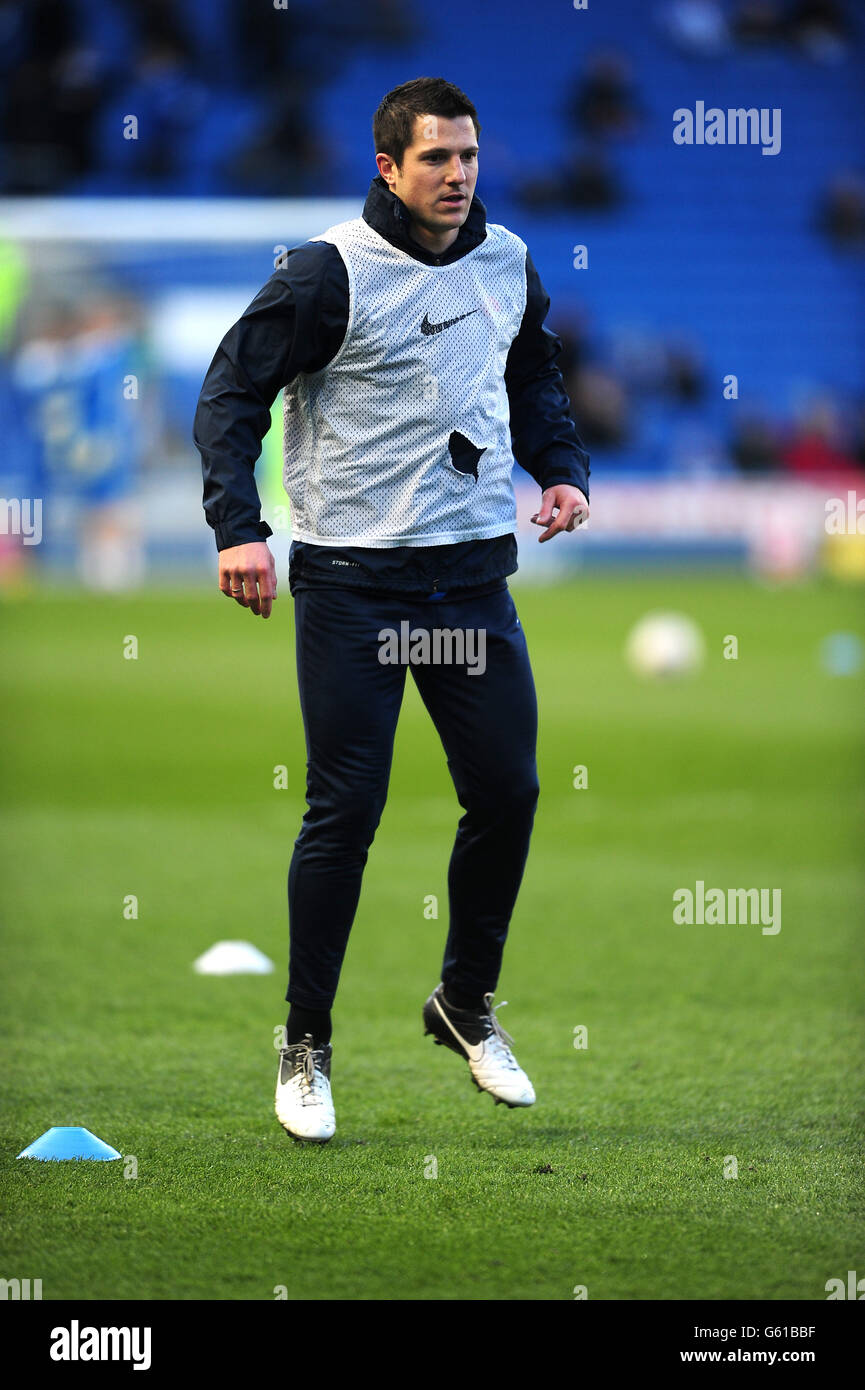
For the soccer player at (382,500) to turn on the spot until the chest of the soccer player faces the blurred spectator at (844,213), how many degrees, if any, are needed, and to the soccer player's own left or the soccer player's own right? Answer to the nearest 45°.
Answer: approximately 135° to the soccer player's own left

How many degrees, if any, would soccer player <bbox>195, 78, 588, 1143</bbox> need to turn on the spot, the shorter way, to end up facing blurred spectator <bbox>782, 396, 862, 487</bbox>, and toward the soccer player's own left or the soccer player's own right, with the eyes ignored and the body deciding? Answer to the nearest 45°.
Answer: approximately 135° to the soccer player's own left

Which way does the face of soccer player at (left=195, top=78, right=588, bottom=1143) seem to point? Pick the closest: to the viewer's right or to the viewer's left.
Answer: to the viewer's right

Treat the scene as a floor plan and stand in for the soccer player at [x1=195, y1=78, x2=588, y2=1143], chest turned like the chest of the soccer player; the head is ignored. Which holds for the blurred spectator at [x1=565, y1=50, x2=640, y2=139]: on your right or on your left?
on your left

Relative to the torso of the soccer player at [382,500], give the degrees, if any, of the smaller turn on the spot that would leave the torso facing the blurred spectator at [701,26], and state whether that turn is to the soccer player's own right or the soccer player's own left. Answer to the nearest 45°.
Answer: approximately 135° to the soccer player's own left

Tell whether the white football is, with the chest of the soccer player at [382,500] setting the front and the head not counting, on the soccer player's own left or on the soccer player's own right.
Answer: on the soccer player's own left

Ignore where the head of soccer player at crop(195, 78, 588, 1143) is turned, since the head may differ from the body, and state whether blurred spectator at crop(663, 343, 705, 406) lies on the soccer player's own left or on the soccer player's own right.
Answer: on the soccer player's own left

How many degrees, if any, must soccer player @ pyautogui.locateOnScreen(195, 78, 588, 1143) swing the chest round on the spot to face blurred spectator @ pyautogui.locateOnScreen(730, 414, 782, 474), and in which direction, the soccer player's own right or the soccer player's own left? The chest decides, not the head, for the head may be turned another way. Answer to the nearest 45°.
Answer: approximately 135° to the soccer player's own left

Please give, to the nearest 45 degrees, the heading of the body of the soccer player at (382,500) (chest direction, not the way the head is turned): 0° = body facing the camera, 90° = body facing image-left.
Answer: approximately 315°
